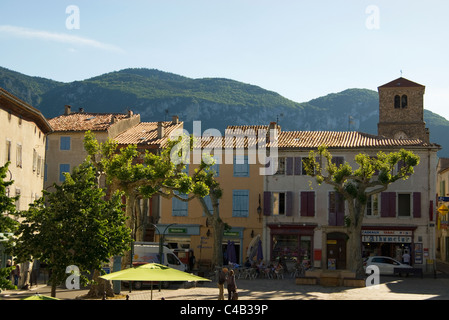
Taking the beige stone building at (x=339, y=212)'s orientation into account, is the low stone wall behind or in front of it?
in front

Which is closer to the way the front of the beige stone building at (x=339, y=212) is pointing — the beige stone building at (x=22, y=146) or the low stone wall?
the low stone wall

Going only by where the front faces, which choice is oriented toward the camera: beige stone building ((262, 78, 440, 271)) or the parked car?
the beige stone building

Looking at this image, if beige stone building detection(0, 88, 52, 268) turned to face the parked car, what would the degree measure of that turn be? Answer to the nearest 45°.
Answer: approximately 45° to its left

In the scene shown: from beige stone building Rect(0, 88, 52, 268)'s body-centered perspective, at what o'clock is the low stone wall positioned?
The low stone wall is roughly at 11 o'clock from the beige stone building.

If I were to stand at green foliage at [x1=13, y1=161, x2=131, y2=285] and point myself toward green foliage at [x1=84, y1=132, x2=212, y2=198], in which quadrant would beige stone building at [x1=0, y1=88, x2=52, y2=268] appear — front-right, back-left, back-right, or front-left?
front-left

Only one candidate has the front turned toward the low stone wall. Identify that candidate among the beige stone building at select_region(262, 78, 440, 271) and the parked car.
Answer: the beige stone building

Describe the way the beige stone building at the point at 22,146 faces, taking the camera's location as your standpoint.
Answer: facing the viewer and to the right of the viewer

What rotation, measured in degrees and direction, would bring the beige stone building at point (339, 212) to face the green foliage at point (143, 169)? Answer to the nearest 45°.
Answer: approximately 45° to its right

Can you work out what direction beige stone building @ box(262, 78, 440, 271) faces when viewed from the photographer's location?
facing the viewer

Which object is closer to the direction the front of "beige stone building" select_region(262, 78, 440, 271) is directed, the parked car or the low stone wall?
the low stone wall

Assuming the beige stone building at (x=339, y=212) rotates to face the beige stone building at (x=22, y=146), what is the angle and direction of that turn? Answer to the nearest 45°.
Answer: approximately 45° to its right
